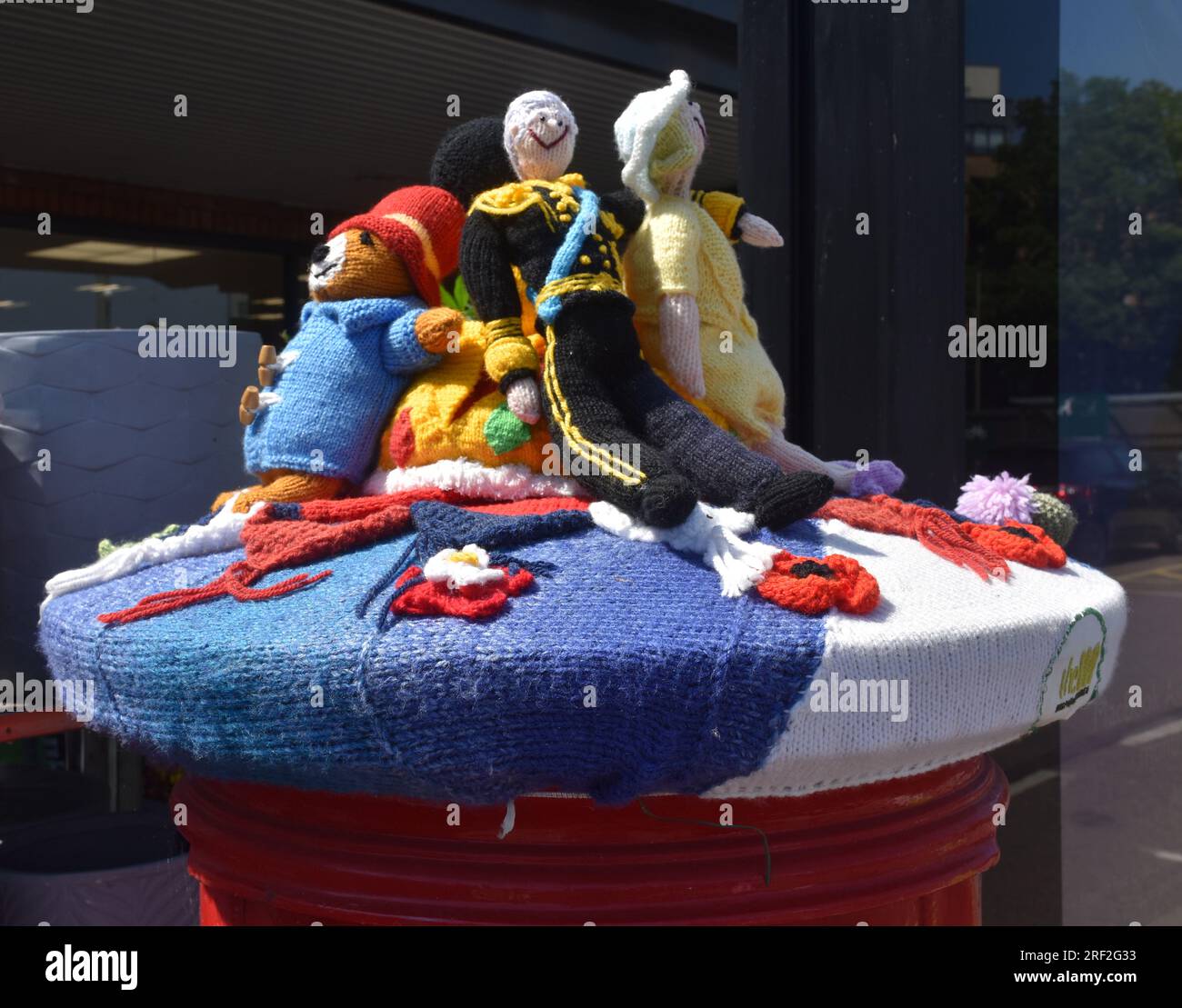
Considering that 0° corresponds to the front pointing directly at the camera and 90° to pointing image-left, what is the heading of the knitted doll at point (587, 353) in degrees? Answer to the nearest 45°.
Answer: approximately 315°
